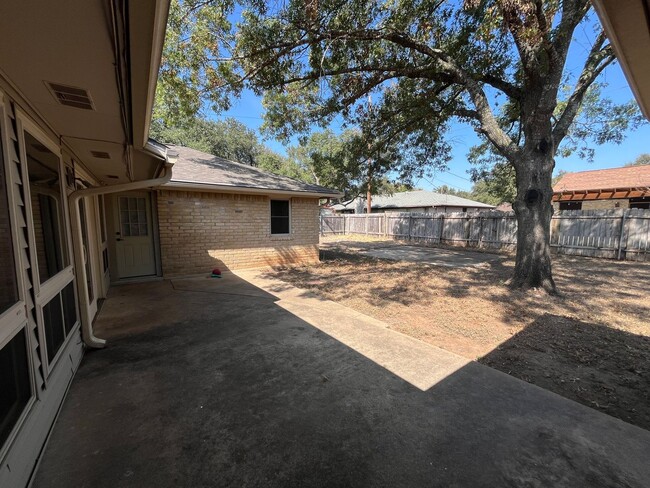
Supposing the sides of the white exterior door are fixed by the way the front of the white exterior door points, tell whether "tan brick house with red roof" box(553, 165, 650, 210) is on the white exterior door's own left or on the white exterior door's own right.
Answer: on the white exterior door's own left

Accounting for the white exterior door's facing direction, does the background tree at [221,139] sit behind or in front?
behind

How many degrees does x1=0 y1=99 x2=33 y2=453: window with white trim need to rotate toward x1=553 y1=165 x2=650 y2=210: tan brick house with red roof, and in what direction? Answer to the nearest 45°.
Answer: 0° — it already faces it

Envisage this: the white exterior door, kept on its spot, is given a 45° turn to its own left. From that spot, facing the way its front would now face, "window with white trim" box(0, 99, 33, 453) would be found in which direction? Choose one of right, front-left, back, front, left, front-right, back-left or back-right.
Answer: front-right

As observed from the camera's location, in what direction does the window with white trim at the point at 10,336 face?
facing to the right of the viewer

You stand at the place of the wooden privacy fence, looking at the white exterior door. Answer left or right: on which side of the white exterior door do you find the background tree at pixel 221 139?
right

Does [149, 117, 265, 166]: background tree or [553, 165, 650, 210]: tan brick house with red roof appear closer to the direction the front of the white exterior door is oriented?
the tan brick house with red roof

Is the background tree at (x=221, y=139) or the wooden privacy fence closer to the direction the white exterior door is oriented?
the wooden privacy fence

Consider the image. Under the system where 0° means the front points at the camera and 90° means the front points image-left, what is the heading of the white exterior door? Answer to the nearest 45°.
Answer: approximately 0°
